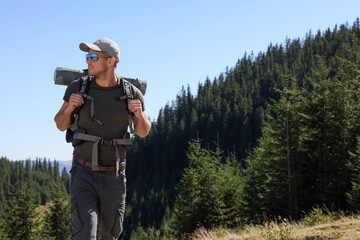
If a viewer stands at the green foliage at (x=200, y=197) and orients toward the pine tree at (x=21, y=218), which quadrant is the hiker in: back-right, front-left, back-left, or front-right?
back-left

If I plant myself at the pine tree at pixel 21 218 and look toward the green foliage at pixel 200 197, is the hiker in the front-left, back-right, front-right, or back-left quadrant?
front-right

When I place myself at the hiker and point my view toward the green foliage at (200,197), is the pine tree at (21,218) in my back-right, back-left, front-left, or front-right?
front-left

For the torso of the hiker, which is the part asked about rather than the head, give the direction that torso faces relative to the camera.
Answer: toward the camera

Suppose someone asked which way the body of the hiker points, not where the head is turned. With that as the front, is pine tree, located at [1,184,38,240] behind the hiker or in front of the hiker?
behind

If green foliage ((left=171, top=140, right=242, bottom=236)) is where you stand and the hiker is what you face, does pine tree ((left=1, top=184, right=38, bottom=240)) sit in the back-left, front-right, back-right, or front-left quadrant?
back-right

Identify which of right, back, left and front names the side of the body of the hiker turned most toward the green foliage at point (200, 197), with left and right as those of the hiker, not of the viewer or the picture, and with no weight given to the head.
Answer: back
